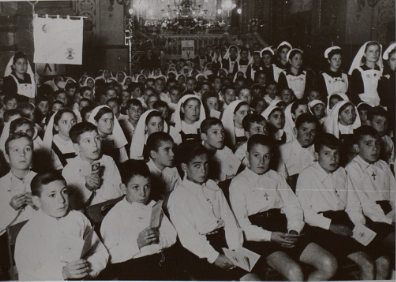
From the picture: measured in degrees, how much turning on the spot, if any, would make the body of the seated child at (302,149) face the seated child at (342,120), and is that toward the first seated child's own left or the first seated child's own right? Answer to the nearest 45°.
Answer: approximately 90° to the first seated child's own left

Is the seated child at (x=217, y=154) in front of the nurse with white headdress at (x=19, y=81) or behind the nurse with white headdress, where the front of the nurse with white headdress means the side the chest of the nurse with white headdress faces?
in front

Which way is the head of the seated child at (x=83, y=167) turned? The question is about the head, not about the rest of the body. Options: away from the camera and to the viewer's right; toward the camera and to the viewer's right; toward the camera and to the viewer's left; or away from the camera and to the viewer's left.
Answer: toward the camera and to the viewer's right

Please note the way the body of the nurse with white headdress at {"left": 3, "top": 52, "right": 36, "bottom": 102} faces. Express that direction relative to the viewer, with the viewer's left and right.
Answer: facing the viewer and to the right of the viewer

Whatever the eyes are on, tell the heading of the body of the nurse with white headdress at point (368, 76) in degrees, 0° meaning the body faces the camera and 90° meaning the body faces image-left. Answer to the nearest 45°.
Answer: approximately 315°

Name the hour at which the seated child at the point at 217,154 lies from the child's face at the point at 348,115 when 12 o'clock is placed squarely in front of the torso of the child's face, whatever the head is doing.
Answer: The seated child is roughly at 3 o'clock from the child's face.

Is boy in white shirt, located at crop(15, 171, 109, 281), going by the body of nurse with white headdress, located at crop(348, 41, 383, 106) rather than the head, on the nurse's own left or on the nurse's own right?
on the nurse's own right

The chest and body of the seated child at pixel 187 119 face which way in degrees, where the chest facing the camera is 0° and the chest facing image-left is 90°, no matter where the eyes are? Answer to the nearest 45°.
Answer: approximately 315°

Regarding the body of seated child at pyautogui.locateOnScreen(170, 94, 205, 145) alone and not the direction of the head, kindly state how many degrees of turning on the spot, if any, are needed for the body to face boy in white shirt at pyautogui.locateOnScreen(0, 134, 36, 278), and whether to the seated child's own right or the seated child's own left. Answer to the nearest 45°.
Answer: approximately 90° to the seated child's own right

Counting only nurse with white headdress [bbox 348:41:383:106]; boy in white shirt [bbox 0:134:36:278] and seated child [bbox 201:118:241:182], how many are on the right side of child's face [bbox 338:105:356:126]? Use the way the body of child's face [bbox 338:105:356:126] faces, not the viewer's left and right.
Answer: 2

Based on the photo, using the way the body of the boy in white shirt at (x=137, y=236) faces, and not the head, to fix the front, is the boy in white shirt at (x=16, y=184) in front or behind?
behind

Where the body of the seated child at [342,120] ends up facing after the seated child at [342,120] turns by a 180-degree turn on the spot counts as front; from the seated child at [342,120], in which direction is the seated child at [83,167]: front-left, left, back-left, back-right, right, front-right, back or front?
left

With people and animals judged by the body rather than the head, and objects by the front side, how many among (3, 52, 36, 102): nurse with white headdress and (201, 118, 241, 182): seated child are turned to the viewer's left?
0

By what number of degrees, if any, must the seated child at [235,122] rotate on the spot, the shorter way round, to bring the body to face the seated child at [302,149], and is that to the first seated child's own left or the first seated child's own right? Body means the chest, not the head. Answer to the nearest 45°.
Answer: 0° — they already face them

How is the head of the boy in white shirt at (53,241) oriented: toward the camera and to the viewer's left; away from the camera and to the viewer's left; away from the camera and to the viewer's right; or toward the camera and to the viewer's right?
toward the camera and to the viewer's right
